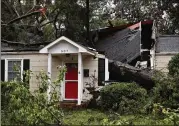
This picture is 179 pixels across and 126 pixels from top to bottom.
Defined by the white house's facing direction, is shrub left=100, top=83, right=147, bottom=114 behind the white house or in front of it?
in front

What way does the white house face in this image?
toward the camera

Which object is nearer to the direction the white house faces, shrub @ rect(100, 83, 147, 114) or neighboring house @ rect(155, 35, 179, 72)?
the shrub

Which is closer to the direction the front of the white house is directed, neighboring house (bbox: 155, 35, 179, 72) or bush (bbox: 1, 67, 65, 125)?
the bush

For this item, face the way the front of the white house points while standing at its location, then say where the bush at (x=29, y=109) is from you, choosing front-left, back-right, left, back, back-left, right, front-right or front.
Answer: front

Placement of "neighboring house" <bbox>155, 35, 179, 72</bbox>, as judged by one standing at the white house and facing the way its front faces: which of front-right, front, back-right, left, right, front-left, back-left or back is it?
left

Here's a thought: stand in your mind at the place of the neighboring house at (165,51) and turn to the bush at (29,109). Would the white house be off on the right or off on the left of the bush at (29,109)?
right

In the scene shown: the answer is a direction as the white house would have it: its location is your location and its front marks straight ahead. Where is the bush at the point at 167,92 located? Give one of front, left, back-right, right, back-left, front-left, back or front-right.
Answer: front-left
